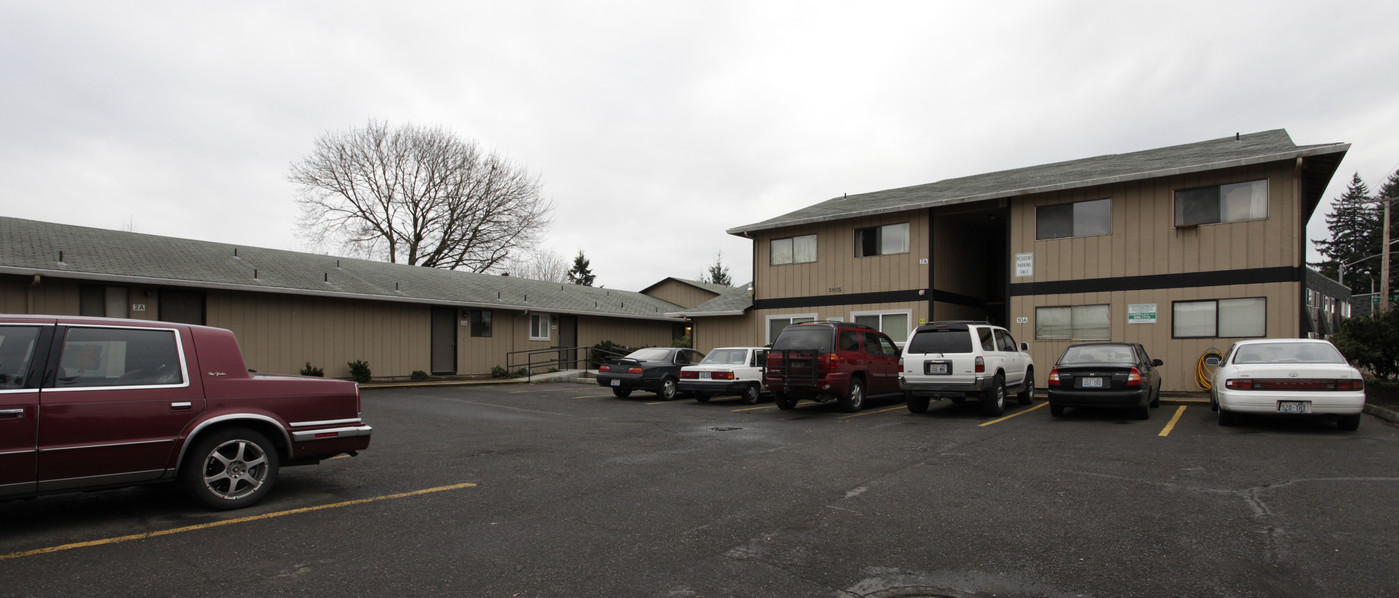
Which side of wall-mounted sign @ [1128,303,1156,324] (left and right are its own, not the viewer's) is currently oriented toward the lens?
front

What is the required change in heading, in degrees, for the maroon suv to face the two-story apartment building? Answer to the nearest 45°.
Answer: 0° — it already faces it

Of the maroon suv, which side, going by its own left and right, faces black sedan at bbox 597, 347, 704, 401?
left

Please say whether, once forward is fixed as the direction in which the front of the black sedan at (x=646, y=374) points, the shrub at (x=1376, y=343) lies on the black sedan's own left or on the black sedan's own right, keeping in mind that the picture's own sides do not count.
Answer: on the black sedan's own right

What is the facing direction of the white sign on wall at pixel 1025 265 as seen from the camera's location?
facing the viewer

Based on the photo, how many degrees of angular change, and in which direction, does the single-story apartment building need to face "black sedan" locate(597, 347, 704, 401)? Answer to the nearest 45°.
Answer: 0° — it already faces it

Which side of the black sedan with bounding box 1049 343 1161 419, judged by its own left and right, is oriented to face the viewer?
back

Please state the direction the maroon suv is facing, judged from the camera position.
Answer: facing away from the viewer and to the right of the viewer

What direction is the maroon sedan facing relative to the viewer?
to the viewer's left

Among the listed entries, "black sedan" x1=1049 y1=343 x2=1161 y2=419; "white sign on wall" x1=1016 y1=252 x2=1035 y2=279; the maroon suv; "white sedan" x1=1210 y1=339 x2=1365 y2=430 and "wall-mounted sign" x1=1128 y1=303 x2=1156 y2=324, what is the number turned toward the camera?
2

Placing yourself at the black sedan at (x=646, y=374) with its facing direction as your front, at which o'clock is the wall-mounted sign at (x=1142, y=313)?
The wall-mounted sign is roughly at 2 o'clock from the black sedan.

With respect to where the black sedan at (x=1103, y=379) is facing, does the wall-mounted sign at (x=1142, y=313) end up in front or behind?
in front

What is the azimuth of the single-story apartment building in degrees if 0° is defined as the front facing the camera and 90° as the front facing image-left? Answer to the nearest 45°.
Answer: approximately 315°

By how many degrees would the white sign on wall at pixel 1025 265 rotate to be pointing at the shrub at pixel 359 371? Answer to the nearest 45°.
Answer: approximately 90° to its right

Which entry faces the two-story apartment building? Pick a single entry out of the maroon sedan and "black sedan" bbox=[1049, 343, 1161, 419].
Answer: the black sedan
